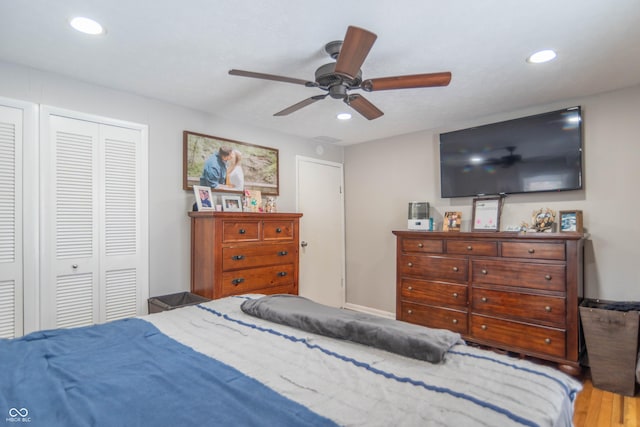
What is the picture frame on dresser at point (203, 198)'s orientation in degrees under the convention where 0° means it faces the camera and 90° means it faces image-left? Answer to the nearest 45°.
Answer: approximately 315°

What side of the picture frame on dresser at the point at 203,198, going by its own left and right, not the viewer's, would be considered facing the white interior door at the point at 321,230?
left

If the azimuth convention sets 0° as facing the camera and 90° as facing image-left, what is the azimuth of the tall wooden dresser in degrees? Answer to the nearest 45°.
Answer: approximately 315°

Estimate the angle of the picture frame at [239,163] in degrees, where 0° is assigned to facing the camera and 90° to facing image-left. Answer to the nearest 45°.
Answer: approximately 315°

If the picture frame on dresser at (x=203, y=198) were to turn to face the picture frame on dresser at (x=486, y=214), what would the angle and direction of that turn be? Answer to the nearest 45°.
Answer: approximately 45° to its left
